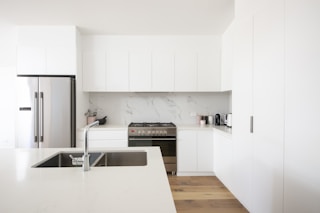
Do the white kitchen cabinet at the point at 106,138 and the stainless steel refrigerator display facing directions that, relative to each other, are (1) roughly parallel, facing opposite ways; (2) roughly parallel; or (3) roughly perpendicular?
roughly parallel

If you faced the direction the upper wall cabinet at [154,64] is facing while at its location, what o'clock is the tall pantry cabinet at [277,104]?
The tall pantry cabinet is roughly at 11 o'clock from the upper wall cabinet.

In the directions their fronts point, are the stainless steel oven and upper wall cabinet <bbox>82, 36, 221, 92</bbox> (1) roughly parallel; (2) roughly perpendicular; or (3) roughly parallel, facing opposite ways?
roughly parallel

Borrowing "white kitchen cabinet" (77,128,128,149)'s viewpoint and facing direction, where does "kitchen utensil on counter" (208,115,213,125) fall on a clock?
The kitchen utensil on counter is roughly at 9 o'clock from the white kitchen cabinet.

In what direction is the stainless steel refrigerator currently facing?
toward the camera

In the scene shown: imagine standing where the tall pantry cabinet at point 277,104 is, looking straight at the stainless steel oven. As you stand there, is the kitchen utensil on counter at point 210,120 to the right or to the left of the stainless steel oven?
right

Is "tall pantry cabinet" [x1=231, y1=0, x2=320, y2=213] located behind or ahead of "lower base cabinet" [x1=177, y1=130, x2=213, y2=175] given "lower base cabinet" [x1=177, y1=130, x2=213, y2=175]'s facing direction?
ahead

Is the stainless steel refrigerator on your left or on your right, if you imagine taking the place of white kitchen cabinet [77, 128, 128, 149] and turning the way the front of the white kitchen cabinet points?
on your right

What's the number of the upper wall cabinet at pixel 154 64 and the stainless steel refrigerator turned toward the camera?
2

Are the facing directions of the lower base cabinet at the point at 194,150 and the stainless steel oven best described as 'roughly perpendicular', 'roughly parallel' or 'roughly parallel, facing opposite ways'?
roughly parallel

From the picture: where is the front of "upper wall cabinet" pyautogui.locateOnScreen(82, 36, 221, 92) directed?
toward the camera

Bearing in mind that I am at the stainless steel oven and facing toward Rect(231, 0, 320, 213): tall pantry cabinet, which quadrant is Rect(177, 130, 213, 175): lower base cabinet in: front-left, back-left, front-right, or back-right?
front-left

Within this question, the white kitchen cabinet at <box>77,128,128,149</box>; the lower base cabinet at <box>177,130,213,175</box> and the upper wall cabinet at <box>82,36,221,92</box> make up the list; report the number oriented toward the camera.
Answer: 3

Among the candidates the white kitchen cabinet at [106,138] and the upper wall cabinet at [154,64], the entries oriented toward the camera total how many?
2

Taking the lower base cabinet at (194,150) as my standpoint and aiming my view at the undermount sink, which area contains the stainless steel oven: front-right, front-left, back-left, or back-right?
front-right
